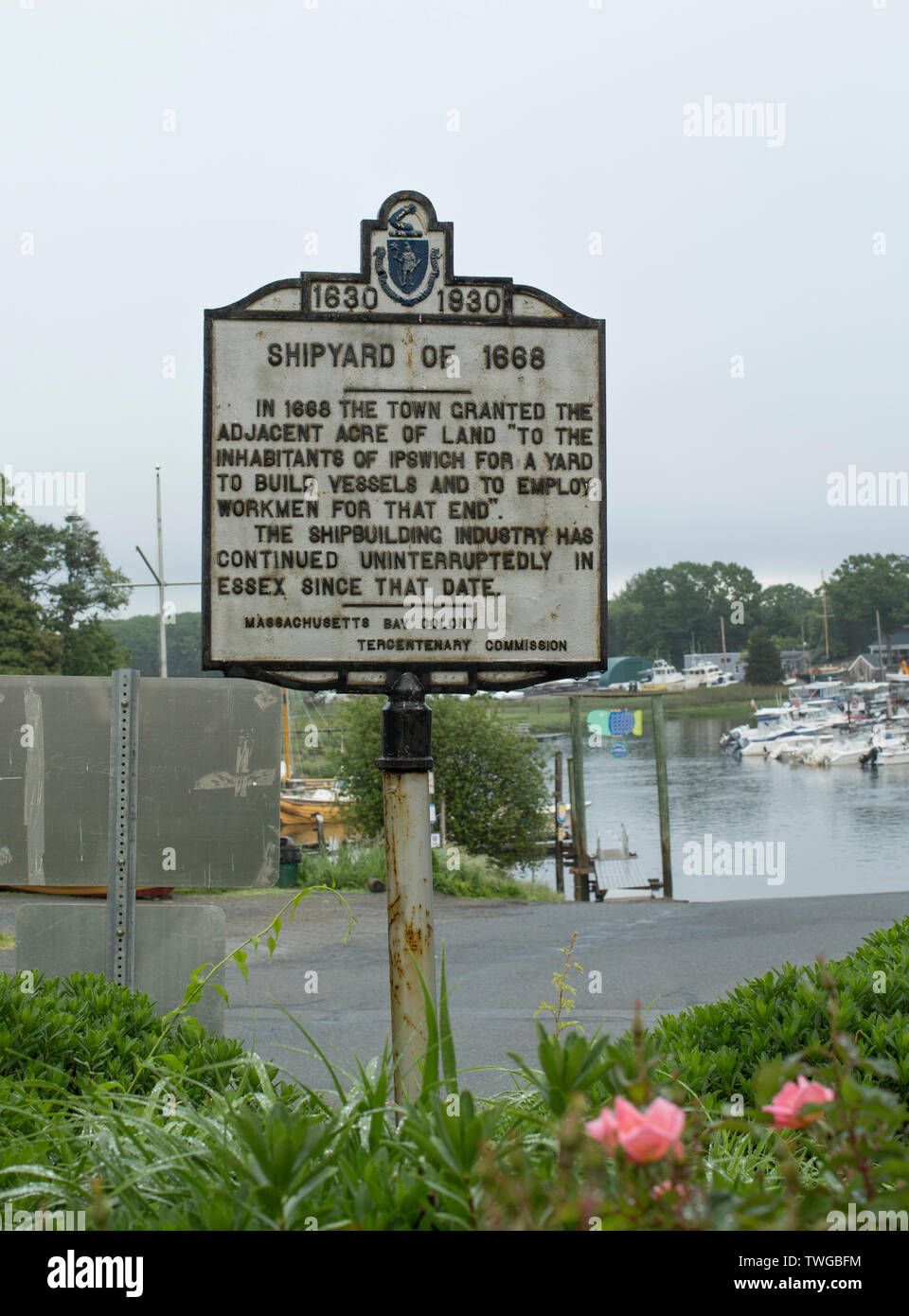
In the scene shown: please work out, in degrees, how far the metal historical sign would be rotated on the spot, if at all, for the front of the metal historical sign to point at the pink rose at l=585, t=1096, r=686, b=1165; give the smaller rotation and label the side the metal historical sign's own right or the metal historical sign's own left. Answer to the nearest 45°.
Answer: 0° — it already faces it

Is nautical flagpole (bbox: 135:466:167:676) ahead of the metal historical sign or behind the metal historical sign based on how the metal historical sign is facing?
behind

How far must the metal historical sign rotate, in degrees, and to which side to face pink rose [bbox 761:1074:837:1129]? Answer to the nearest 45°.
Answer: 0° — it already faces it

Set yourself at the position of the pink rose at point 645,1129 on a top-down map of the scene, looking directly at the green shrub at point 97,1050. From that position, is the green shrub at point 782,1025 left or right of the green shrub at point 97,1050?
right

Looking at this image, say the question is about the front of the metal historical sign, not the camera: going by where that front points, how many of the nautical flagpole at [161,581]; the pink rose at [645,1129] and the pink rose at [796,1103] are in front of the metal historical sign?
2

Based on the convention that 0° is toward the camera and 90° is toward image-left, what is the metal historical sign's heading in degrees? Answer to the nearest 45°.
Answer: approximately 0°

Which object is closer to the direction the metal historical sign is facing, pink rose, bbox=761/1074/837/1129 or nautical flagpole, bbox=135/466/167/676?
the pink rose
